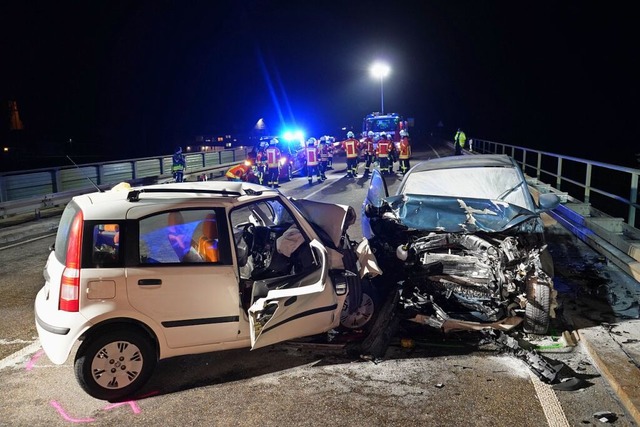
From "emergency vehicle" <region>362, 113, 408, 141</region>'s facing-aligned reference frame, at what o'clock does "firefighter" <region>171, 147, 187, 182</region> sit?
The firefighter is roughly at 1 o'clock from the emergency vehicle.

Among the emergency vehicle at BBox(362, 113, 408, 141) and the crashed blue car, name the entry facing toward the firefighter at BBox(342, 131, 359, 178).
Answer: the emergency vehicle

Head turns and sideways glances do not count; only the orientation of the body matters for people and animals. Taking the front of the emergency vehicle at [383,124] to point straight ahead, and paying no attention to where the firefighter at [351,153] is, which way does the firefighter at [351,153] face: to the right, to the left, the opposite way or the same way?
the opposite way

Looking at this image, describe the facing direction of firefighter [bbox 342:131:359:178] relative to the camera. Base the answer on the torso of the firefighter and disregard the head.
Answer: away from the camera

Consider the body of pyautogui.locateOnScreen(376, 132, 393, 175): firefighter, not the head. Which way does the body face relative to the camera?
away from the camera

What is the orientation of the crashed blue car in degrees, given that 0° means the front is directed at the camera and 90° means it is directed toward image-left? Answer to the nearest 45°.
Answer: approximately 0°

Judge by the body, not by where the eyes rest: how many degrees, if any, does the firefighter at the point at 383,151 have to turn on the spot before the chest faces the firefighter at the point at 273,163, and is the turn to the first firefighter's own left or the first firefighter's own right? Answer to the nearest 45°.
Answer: approximately 135° to the first firefighter's own left
